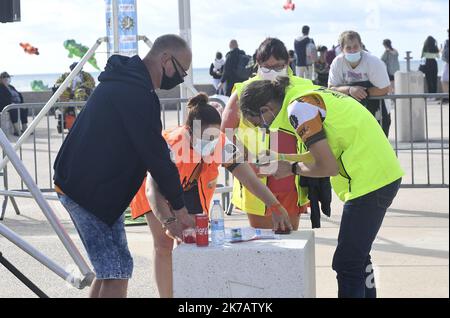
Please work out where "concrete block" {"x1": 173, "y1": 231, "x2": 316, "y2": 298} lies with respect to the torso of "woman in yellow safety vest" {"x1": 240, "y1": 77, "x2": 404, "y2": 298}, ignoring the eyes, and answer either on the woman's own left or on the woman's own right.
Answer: on the woman's own left

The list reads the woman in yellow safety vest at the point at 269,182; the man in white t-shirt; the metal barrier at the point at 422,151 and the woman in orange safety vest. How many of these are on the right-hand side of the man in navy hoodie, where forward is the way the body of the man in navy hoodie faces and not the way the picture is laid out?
0

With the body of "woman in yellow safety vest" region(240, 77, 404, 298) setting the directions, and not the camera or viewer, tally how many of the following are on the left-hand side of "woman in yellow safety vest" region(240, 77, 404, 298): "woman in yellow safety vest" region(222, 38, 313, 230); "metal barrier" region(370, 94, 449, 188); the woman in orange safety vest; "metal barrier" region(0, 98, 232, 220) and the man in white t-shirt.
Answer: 0

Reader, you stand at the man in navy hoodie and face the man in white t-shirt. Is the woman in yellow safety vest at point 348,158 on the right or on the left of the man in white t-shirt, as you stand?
right

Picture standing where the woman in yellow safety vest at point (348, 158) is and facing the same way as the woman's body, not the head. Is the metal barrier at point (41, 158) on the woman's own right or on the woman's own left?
on the woman's own right

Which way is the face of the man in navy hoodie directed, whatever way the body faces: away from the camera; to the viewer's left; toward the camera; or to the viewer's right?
to the viewer's right

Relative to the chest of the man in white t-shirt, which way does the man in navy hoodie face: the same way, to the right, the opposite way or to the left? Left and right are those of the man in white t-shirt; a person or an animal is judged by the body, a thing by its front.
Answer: to the left

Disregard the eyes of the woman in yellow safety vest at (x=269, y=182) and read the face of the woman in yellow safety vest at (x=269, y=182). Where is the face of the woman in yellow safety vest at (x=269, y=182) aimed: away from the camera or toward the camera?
toward the camera

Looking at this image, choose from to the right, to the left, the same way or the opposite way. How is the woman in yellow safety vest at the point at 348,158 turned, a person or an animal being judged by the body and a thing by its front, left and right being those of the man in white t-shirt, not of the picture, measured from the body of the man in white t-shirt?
to the right

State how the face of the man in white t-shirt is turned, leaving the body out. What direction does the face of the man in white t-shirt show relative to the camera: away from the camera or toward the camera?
toward the camera

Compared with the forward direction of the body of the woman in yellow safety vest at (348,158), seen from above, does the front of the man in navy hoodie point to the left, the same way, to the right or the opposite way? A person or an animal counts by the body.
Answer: the opposite way

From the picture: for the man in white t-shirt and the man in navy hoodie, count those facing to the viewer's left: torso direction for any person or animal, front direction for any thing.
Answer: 0

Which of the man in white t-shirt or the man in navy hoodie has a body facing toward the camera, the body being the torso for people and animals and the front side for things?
the man in white t-shirt

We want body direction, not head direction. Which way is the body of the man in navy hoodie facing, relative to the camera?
to the viewer's right

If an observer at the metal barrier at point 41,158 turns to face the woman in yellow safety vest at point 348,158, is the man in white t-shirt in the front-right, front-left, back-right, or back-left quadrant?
front-left

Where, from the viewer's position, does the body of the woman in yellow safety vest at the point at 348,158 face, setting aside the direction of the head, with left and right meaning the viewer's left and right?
facing to the left of the viewer

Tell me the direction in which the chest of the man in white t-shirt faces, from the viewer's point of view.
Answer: toward the camera

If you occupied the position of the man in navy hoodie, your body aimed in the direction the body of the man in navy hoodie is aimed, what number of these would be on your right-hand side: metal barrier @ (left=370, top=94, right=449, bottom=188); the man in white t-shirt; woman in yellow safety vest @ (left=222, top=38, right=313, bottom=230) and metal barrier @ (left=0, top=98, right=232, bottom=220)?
0

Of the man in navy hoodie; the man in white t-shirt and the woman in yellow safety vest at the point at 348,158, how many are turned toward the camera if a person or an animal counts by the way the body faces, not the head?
1
